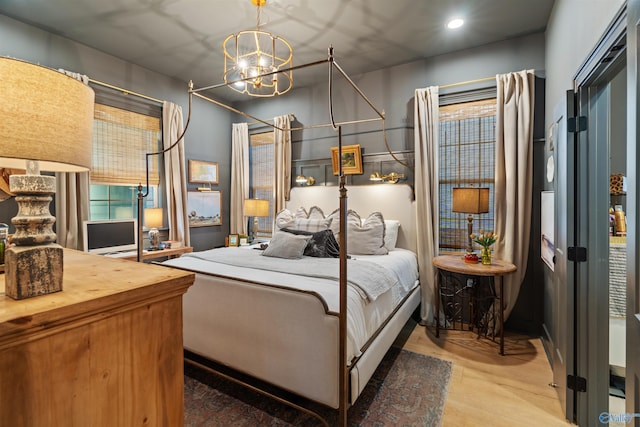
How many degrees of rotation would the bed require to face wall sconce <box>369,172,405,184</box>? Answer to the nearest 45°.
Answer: approximately 180°

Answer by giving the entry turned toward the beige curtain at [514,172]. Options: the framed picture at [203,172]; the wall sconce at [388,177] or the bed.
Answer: the framed picture

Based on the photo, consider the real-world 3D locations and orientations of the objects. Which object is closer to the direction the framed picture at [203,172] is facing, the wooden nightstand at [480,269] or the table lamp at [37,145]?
the wooden nightstand

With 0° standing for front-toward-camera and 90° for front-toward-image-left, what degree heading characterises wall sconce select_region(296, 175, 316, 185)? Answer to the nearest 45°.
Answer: approximately 45°

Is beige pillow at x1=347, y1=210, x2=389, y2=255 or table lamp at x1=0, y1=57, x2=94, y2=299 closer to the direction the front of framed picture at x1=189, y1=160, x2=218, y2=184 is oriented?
the beige pillow

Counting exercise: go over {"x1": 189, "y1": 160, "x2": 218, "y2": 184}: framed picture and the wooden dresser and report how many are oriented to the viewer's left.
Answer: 0

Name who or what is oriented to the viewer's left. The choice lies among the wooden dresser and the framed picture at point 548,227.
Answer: the framed picture

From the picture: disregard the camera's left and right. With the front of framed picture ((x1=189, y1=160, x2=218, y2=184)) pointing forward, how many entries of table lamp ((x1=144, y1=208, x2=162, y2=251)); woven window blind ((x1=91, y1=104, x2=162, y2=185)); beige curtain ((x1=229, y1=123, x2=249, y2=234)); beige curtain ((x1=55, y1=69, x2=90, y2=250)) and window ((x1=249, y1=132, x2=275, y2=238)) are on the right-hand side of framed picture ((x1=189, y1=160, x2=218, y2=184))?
3

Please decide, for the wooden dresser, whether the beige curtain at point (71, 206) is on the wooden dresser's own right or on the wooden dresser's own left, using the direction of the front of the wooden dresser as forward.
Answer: on the wooden dresser's own left

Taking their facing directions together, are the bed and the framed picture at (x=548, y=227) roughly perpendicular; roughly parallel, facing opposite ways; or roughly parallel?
roughly perpendicular

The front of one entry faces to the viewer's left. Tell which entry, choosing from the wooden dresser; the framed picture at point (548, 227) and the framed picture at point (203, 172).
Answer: the framed picture at point (548, 227)
